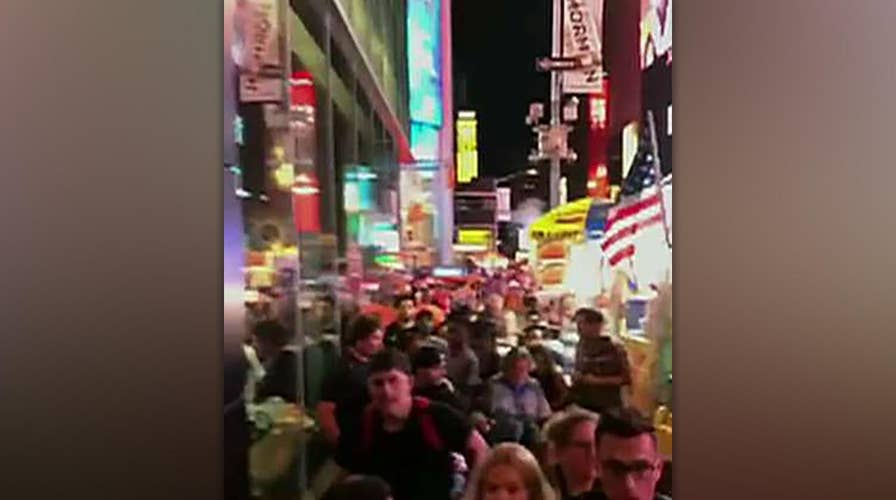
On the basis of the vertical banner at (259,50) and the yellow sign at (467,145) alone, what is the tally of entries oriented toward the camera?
2

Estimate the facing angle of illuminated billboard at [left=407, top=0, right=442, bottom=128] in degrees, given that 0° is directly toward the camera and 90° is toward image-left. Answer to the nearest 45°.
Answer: approximately 315°

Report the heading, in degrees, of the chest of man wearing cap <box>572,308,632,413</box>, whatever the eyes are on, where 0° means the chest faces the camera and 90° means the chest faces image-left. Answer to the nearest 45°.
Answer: approximately 45°

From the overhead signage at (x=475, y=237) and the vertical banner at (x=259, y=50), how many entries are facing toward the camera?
2
